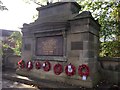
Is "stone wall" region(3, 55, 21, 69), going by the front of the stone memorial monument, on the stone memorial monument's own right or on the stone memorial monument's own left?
on the stone memorial monument's own right

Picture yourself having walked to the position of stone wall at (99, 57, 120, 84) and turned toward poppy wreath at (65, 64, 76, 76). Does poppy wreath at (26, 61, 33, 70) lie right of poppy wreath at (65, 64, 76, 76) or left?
right

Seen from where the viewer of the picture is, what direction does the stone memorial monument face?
facing the viewer and to the left of the viewer

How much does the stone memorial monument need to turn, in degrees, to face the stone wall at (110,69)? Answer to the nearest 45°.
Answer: approximately 135° to its left
